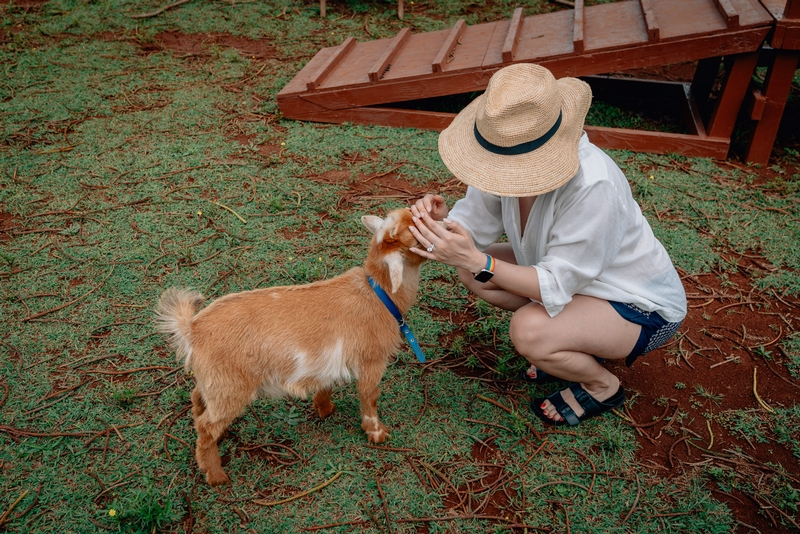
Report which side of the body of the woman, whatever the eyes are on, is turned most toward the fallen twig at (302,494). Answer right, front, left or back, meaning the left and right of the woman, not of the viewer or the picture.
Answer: front

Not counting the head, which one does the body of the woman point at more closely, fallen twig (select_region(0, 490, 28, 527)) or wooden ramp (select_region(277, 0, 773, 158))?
the fallen twig

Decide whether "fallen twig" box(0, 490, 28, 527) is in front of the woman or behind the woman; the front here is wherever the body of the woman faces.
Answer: in front

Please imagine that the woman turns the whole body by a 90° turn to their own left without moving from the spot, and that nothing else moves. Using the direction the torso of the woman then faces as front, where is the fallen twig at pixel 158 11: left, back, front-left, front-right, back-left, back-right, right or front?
back

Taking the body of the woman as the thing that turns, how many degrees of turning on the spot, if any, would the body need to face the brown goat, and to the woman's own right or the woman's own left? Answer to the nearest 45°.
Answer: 0° — they already face it

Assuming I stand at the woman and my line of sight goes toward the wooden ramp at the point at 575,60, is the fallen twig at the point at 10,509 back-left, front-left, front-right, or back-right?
back-left

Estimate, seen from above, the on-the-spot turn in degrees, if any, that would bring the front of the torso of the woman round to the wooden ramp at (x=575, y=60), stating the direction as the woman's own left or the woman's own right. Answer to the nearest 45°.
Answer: approximately 135° to the woman's own right

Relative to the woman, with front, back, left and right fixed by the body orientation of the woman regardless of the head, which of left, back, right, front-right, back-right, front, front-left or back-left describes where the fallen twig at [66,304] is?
front-right

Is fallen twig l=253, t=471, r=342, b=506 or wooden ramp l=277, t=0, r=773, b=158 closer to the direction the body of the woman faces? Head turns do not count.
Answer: the fallen twig

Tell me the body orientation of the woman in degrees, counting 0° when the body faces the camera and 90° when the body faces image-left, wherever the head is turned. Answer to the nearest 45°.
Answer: approximately 45°
